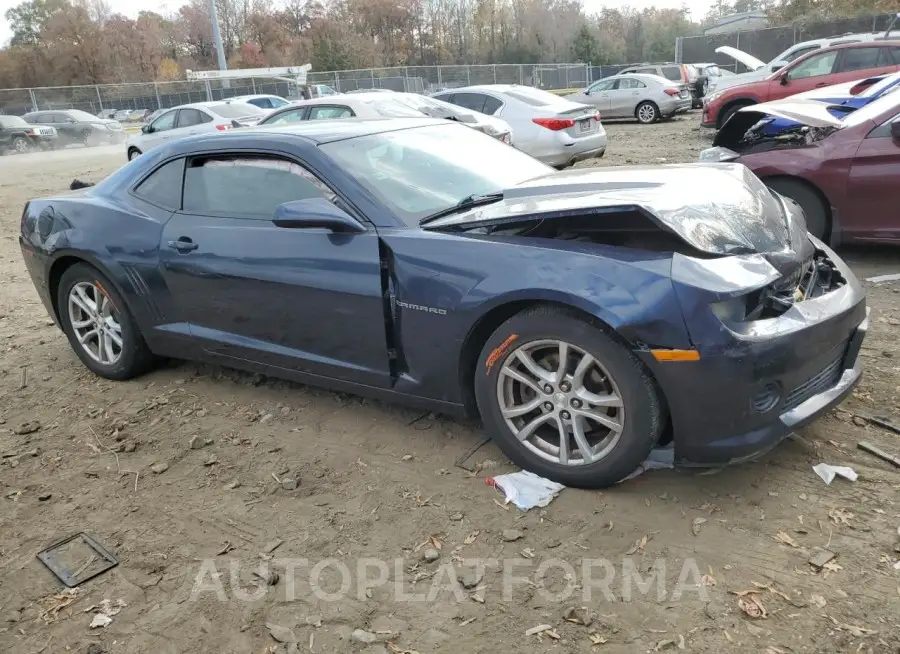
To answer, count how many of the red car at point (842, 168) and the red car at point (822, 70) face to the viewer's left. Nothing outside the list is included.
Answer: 2

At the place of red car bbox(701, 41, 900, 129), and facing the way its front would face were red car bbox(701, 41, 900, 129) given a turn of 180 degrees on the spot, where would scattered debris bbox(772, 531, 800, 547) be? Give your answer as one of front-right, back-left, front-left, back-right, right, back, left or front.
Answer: right

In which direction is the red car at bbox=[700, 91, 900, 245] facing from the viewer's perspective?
to the viewer's left

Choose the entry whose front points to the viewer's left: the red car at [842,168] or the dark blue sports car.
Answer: the red car

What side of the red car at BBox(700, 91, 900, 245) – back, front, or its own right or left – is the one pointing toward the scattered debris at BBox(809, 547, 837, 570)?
left

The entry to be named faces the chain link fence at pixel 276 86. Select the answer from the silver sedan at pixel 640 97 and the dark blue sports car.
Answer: the silver sedan

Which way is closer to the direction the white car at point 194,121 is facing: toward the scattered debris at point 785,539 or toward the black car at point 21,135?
the black car

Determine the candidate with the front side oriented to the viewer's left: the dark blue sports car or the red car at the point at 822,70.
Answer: the red car

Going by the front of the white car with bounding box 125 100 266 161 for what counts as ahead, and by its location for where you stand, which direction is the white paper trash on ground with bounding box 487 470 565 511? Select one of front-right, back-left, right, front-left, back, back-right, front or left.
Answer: back-left

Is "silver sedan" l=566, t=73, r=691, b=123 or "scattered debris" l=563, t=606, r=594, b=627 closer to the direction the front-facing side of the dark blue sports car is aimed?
the scattered debris

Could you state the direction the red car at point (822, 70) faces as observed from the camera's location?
facing to the left of the viewer

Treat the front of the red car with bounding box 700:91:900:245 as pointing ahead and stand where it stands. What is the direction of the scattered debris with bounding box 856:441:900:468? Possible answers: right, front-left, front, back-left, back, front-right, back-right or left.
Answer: left

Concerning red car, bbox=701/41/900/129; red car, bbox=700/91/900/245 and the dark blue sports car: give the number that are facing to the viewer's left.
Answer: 2

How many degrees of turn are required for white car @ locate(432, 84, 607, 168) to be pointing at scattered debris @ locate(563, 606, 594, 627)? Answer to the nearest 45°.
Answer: approximately 135° to its left

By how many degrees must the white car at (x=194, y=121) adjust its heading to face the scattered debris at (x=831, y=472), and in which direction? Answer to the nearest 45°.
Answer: approximately 135° to its left

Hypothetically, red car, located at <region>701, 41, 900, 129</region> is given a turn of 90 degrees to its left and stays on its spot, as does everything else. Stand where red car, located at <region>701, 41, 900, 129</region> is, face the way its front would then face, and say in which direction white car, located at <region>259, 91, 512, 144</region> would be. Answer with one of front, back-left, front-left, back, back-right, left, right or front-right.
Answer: front-right

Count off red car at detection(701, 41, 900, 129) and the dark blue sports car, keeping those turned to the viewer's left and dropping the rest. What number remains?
1
